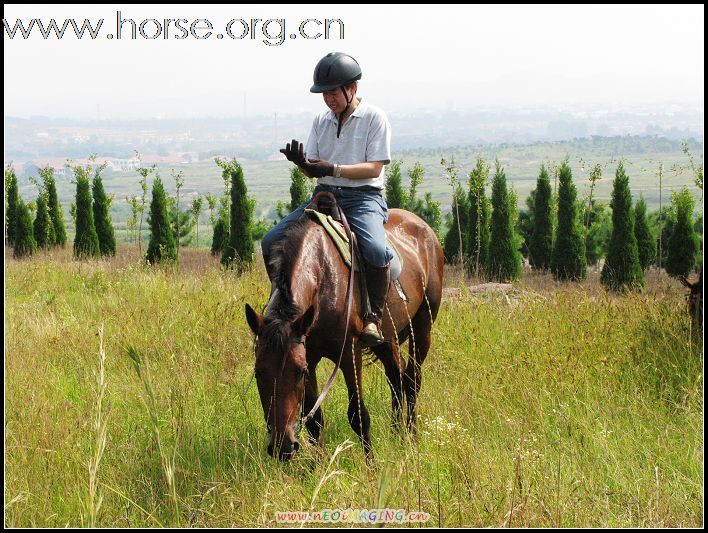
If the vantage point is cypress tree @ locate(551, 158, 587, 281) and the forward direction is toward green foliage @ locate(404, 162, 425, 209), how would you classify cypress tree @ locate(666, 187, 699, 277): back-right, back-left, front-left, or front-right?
back-right

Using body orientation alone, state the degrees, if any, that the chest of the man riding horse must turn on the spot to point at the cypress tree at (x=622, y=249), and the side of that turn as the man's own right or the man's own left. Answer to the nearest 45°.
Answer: approximately 180°

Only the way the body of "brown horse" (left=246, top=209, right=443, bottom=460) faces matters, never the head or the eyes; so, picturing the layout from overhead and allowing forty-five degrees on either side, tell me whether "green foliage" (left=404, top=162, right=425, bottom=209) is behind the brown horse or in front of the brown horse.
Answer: behind

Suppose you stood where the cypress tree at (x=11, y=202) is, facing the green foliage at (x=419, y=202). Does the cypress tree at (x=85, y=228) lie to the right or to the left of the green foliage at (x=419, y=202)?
right

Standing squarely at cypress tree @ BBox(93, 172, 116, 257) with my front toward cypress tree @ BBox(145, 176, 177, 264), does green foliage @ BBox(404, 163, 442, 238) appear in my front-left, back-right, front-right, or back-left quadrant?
front-left

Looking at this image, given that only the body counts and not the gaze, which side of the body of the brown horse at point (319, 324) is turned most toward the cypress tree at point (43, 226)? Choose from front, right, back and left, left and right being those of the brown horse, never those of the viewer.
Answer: right

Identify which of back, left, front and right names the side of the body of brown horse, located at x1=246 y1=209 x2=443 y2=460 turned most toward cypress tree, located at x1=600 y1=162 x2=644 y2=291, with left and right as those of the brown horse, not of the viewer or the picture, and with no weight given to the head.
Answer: back

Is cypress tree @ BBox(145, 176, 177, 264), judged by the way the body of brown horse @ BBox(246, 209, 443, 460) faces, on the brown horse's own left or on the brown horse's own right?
on the brown horse's own right

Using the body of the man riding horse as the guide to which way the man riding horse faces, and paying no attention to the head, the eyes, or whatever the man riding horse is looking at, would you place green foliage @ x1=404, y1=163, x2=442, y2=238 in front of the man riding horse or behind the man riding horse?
behind

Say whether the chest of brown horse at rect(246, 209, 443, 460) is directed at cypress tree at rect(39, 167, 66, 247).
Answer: no

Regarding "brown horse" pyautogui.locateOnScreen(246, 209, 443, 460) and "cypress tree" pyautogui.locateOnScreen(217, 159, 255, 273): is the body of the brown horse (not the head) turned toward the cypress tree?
no

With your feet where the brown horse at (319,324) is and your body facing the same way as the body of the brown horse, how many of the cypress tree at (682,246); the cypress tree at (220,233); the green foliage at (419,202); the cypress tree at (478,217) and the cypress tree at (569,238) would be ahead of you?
0

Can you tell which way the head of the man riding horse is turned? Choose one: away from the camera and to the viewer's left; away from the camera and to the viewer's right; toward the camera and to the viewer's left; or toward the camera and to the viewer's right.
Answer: toward the camera and to the viewer's left

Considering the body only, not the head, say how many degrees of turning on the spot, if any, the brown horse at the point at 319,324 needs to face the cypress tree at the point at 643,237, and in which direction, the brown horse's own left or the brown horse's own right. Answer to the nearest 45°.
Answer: approximately 180°

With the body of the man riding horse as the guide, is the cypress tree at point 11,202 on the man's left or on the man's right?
on the man's right

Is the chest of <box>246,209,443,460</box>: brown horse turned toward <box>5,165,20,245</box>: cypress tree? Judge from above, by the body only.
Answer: no

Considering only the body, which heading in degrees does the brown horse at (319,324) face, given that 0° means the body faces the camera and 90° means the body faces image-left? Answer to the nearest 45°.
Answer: approximately 45°
